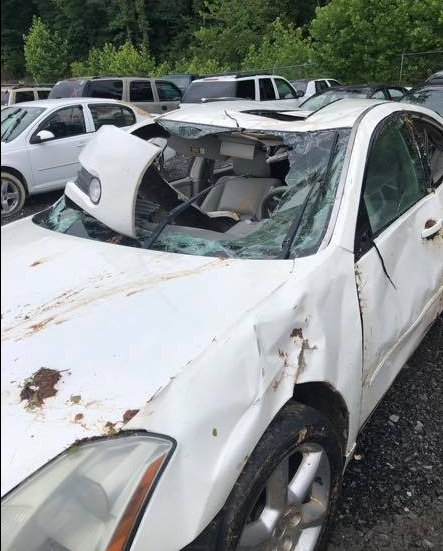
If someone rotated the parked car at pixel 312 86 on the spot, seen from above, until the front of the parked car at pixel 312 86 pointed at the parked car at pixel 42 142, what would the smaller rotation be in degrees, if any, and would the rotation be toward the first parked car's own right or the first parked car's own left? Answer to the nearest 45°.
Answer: approximately 180°

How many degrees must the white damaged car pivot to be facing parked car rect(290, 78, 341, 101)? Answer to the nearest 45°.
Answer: approximately 135° to its right

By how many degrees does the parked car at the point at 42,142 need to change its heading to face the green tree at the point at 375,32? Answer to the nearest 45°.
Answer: approximately 180°

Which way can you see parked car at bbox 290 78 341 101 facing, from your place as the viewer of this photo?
facing away from the viewer and to the right of the viewer

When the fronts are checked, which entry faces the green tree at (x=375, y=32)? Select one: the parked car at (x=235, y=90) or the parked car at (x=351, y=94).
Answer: the parked car at (x=235, y=90)

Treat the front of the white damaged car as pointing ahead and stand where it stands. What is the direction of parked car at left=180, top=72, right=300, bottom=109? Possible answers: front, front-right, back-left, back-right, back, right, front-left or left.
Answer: back-right
